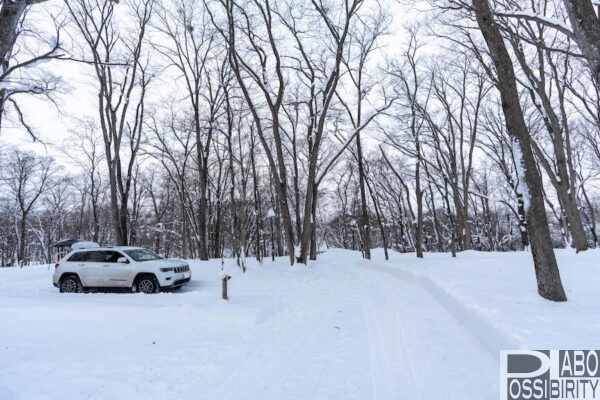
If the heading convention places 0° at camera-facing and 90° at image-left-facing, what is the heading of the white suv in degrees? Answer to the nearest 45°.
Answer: approximately 315°
